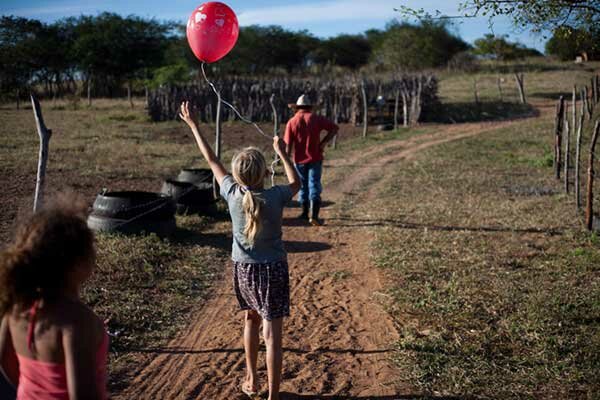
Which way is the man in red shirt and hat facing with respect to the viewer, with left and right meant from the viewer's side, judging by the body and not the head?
facing away from the viewer

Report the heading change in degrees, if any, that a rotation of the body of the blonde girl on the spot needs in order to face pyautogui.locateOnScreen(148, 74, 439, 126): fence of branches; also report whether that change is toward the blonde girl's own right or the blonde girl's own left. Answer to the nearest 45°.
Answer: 0° — they already face it

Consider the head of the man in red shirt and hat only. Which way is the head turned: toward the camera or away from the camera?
away from the camera

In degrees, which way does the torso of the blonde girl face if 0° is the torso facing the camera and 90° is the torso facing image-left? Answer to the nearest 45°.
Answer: approximately 180°

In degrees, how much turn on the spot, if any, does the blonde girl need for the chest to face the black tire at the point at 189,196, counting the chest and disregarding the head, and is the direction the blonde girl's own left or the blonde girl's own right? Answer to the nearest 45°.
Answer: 0° — they already face it

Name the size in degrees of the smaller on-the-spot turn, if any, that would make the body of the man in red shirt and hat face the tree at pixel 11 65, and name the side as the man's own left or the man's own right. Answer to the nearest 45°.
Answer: approximately 45° to the man's own left

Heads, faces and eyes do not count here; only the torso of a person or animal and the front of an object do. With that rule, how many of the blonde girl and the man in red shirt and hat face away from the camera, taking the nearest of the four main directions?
2

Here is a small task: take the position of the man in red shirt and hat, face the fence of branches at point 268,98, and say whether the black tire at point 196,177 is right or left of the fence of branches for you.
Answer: left

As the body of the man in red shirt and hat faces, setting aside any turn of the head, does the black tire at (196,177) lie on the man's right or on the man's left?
on the man's left
